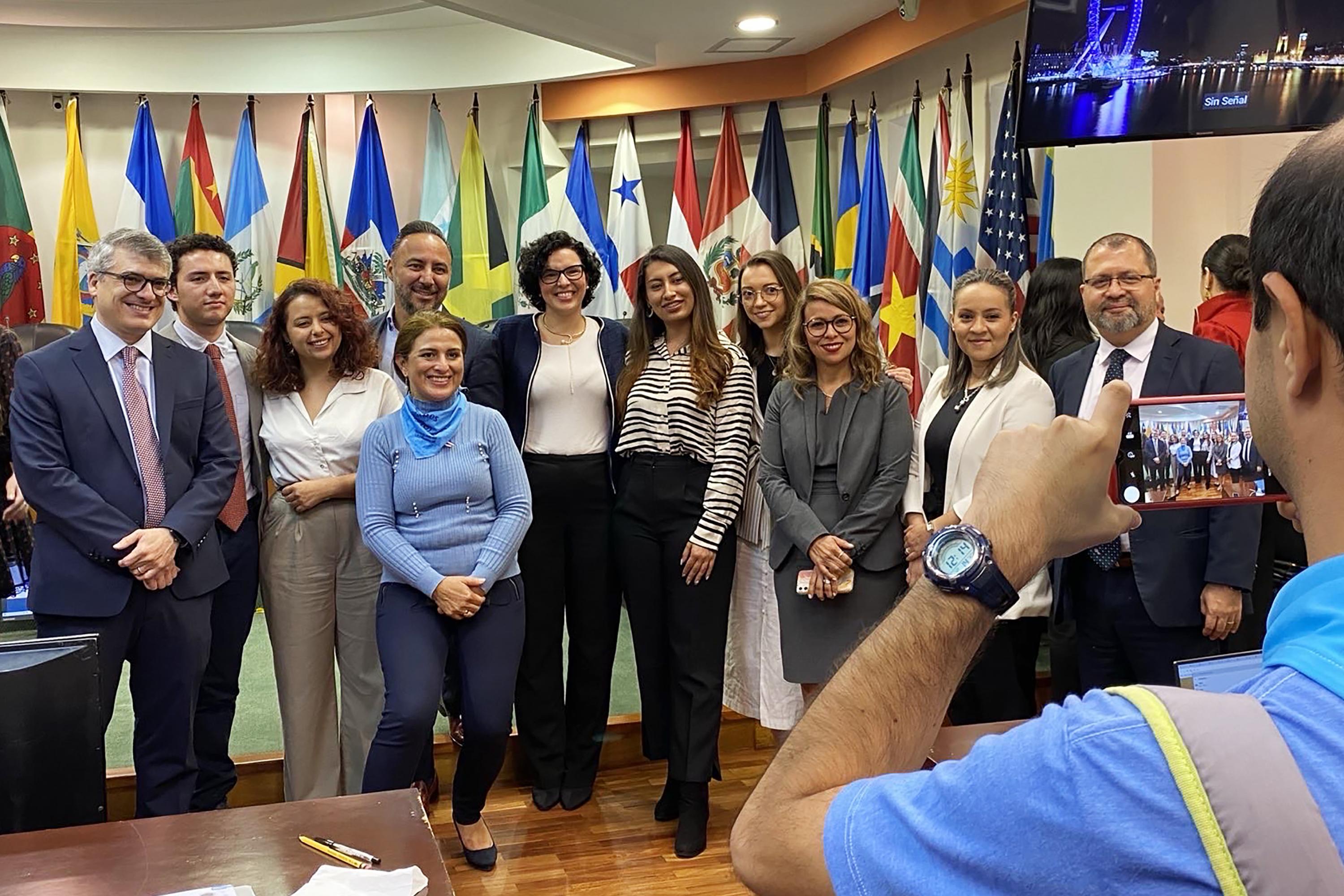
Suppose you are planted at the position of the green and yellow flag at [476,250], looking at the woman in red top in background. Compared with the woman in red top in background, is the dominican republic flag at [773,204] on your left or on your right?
left

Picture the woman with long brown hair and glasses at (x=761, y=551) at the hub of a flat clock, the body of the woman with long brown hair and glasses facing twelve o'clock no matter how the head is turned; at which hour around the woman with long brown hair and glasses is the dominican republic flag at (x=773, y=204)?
The dominican republic flag is roughly at 6 o'clock from the woman with long brown hair and glasses.

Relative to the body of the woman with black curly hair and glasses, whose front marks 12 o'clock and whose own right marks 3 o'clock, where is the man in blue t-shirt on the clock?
The man in blue t-shirt is roughly at 12 o'clock from the woman with black curly hair and glasses.

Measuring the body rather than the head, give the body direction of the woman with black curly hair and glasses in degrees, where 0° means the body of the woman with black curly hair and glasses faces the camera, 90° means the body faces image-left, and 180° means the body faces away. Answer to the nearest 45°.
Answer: approximately 0°

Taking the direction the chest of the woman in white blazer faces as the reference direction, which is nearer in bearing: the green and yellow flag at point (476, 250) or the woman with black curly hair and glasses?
the woman with black curly hair and glasses

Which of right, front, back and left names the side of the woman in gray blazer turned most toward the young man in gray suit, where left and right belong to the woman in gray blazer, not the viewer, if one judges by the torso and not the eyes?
right

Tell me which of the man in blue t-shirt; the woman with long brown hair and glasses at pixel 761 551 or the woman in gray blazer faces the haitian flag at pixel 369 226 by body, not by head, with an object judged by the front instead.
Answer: the man in blue t-shirt

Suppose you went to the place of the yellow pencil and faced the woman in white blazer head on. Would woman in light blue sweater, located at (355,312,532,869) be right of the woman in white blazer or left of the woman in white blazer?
left

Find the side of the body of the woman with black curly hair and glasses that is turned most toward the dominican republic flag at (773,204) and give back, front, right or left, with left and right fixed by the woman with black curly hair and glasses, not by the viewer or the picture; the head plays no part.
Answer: back

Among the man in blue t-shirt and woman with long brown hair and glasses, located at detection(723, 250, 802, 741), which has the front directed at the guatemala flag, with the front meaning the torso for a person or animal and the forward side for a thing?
the man in blue t-shirt

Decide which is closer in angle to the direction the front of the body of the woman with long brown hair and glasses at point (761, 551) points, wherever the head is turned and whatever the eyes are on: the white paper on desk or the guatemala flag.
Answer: the white paper on desk

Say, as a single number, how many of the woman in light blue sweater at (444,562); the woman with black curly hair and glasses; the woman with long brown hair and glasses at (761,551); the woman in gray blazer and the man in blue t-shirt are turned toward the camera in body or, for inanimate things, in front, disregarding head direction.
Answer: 4

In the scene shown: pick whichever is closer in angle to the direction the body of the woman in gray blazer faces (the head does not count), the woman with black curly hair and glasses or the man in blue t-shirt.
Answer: the man in blue t-shirt

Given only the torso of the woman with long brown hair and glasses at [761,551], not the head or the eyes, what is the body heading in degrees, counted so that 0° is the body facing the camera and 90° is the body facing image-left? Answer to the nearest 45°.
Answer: approximately 0°
